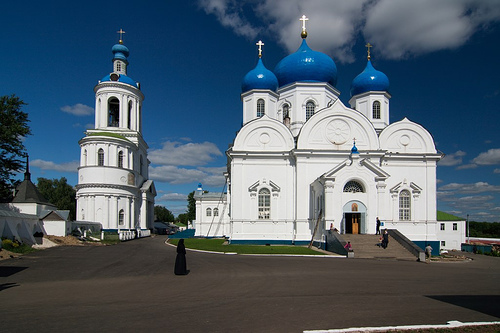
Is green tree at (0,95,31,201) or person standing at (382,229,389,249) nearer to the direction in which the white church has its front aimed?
the person standing

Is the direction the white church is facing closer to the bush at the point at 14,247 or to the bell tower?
the bush

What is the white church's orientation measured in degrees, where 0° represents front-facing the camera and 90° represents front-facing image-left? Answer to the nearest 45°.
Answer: approximately 0°

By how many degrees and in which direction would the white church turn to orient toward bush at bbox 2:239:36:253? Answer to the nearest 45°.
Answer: approximately 45° to its right

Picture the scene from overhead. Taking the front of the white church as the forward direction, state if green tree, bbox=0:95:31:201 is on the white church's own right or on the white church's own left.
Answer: on the white church's own right

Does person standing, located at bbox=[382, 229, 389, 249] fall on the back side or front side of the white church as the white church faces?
on the front side
